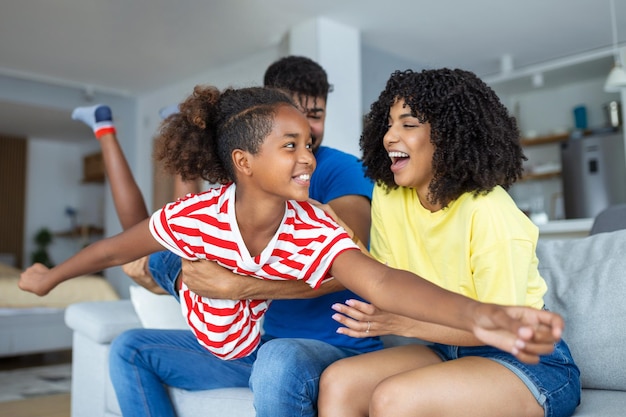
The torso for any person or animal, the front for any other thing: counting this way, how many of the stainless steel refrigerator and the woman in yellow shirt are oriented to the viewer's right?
0

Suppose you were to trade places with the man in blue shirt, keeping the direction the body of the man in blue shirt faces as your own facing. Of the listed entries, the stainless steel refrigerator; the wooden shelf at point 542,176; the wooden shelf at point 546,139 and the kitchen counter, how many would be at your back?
4

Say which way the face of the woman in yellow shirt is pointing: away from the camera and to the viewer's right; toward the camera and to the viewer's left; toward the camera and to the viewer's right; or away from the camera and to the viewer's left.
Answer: toward the camera and to the viewer's left

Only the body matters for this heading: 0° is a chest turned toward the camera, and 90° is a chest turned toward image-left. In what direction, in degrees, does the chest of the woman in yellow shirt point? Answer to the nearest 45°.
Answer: approximately 45°

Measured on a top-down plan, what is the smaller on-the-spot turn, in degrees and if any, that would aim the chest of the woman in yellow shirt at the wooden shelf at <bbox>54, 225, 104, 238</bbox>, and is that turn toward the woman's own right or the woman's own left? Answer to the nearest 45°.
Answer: approximately 90° to the woman's own right

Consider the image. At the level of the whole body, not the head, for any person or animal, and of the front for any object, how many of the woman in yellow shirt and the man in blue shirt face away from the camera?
0
